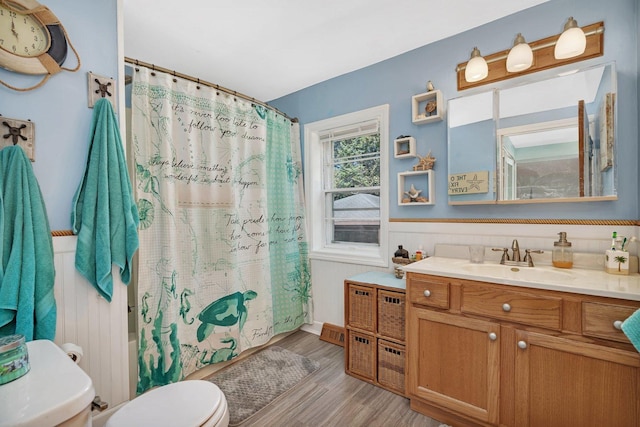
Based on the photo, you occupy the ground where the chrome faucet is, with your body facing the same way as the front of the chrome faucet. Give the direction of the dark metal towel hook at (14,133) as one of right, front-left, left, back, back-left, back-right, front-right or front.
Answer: front-right

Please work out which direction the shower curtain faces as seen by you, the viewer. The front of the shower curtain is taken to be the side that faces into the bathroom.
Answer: facing the viewer and to the right of the viewer

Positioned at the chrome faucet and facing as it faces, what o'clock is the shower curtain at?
The shower curtain is roughly at 2 o'clock from the chrome faucet.

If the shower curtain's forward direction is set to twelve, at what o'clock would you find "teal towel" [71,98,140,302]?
The teal towel is roughly at 3 o'clock from the shower curtain.

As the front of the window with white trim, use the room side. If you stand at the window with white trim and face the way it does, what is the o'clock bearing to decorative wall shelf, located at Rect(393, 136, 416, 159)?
The decorative wall shelf is roughly at 9 o'clock from the window with white trim.

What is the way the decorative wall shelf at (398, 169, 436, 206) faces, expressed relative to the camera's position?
facing the viewer and to the left of the viewer

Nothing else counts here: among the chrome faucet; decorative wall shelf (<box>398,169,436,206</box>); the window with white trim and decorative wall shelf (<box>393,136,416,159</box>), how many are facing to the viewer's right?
0

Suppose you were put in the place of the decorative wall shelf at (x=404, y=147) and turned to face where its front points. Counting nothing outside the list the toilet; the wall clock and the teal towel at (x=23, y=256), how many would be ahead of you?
3

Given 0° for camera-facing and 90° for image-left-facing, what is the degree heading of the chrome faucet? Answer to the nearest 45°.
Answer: approximately 0°

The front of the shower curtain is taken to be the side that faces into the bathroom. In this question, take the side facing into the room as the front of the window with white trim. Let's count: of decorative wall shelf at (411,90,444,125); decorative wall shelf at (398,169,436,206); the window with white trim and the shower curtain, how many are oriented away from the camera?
0
